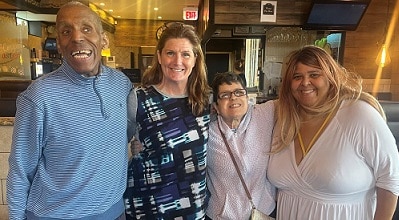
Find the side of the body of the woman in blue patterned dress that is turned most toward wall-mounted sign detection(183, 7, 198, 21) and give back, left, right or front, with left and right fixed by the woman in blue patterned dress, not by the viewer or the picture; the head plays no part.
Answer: back

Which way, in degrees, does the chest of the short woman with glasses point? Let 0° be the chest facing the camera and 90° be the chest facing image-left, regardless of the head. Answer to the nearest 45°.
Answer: approximately 0°

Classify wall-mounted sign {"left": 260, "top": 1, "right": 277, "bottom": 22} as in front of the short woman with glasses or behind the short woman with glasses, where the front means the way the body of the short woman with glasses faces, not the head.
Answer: behind

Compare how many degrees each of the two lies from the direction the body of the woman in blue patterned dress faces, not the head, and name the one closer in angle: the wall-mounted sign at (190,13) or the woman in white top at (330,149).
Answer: the woman in white top

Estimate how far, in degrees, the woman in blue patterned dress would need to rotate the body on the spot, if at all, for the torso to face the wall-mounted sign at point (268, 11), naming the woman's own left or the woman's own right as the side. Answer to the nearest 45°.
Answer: approximately 135° to the woman's own left
